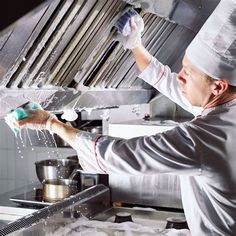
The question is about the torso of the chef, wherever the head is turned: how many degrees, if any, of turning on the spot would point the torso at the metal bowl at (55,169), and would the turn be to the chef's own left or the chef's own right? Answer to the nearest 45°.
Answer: approximately 45° to the chef's own right

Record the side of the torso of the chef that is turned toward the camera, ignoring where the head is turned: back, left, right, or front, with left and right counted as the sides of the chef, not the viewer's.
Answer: left

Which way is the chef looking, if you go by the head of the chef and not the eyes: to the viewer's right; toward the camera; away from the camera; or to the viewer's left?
to the viewer's left

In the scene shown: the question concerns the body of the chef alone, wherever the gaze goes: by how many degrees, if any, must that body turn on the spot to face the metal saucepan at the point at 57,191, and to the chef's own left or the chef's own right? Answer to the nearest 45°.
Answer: approximately 45° to the chef's own right
